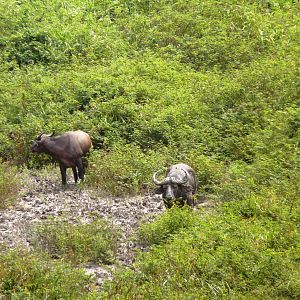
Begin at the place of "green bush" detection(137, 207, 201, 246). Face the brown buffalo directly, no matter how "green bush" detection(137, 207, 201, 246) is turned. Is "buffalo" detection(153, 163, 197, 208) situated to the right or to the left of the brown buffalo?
right

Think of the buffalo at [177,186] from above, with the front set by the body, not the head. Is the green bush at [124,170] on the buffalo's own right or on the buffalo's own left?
on the buffalo's own right

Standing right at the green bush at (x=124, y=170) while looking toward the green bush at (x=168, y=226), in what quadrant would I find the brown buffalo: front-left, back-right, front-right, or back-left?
back-right

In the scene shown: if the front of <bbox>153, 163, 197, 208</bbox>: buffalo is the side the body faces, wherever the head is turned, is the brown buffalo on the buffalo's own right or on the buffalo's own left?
on the buffalo's own right

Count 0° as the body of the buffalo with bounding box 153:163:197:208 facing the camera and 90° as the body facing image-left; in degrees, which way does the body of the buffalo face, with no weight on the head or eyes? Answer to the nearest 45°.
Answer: approximately 45°

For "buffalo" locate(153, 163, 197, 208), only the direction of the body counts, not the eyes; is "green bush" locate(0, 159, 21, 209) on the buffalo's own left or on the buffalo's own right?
on the buffalo's own right

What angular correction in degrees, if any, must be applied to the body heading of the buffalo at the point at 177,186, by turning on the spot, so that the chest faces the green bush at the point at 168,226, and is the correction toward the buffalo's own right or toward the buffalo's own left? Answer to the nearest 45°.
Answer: approximately 45° to the buffalo's own left
